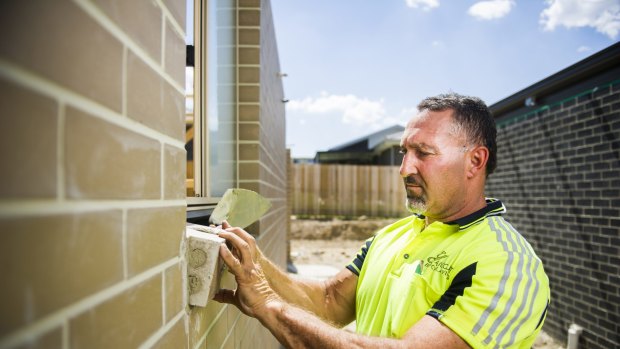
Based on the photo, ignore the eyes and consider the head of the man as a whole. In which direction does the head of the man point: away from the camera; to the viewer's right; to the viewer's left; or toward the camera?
to the viewer's left

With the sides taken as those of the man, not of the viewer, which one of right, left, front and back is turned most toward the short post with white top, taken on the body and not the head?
back

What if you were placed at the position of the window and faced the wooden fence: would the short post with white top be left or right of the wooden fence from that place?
right

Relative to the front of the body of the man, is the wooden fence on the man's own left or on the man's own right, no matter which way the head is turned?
on the man's own right

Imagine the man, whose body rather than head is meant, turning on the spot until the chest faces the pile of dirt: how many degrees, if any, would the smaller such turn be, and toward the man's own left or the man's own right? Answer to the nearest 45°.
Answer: approximately 135° to the man's own right

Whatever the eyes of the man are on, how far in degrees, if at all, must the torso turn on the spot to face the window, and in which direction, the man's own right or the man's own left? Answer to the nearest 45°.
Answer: approximately 45° to the man's own right

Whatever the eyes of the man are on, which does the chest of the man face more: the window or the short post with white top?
the window

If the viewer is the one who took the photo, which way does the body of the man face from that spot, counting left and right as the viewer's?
facing the viewer and to the left of the viewer

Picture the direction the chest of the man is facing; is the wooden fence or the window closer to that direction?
the window
